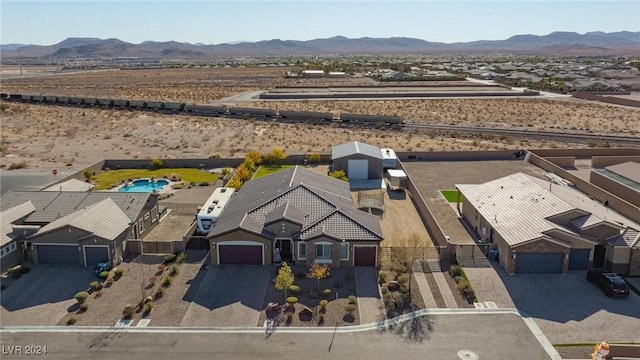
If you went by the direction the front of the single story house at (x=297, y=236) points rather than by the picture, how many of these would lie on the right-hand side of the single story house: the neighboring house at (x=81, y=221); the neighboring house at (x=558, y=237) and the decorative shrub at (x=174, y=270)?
2

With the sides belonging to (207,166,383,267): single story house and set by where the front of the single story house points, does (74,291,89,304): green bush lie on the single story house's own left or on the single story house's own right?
on the single story house's own right

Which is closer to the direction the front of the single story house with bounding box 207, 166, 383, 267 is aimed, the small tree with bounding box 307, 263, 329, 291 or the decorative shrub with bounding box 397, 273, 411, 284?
the small tree

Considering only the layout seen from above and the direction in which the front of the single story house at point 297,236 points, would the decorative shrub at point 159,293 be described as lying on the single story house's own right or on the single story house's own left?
on the single story house's own right

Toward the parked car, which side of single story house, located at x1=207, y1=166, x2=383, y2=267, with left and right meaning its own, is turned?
left

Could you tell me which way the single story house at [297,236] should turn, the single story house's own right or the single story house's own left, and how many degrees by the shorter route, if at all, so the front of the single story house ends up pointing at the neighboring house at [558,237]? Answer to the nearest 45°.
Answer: approximately 90° to the single story house's own left

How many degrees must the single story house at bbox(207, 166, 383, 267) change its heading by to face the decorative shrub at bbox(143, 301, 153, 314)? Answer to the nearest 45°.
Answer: approximately 45° to its right

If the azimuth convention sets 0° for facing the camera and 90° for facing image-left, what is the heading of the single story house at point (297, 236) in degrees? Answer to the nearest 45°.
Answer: approximately 0°

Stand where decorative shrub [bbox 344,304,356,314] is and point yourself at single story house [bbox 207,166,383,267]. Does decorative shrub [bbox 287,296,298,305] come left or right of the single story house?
left

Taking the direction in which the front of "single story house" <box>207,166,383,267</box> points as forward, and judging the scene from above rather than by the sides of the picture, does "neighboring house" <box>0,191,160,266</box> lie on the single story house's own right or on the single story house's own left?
on the single story house's own right
